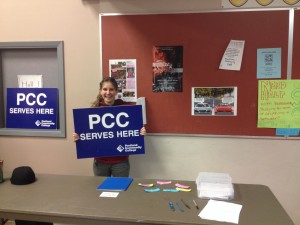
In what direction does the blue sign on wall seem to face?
toward the camera

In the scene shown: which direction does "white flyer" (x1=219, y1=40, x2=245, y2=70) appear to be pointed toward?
toward the camera

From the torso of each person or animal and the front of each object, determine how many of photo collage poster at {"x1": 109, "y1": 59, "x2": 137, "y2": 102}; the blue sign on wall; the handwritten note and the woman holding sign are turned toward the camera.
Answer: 4

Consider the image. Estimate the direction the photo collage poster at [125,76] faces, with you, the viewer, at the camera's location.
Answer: facing the viewer

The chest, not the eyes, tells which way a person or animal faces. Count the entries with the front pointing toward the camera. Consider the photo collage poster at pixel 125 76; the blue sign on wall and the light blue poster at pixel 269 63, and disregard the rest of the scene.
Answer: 3

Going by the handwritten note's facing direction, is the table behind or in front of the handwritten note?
in front

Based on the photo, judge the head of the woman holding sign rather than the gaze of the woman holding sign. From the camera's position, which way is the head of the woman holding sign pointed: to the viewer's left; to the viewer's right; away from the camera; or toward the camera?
toward the camera

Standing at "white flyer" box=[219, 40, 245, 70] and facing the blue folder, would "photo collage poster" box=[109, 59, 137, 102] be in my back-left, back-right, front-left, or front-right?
front-right

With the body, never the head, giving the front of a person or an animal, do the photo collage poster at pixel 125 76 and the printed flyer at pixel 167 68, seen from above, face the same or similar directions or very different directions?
same or similar directions

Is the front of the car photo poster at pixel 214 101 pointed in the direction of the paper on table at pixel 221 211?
yes

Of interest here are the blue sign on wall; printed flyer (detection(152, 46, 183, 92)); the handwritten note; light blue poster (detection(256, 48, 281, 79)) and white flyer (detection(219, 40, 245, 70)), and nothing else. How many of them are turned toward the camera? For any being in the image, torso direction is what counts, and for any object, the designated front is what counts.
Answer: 5

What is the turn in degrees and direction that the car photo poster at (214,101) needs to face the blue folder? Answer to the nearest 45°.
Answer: approximately 45° to its right

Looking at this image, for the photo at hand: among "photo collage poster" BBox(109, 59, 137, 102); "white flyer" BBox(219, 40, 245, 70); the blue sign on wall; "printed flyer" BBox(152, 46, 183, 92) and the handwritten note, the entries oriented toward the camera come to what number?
5

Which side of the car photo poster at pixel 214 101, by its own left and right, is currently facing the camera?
front

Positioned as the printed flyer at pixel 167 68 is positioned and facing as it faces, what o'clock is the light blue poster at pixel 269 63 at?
The light blue poster is roughly at 9 o'clock from the printed flyer.

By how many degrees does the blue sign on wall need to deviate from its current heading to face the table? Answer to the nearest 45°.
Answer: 0° — it already faces it

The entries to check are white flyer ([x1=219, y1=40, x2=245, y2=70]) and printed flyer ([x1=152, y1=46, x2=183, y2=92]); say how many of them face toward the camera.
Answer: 2

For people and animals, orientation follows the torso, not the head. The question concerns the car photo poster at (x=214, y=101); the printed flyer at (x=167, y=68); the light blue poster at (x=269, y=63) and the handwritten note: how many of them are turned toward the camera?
4
